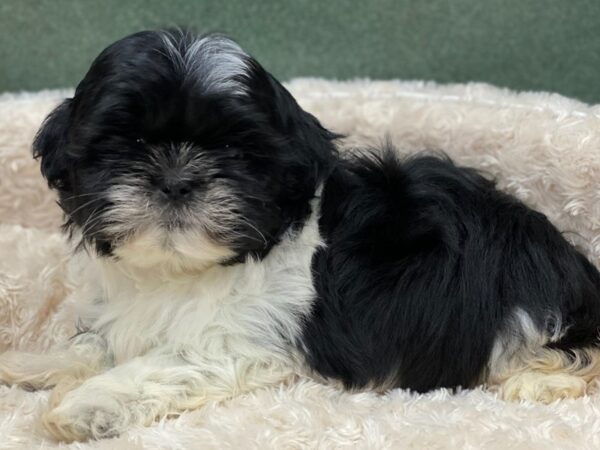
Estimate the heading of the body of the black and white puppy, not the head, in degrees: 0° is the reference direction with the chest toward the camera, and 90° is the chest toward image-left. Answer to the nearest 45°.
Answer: approximately 45°
